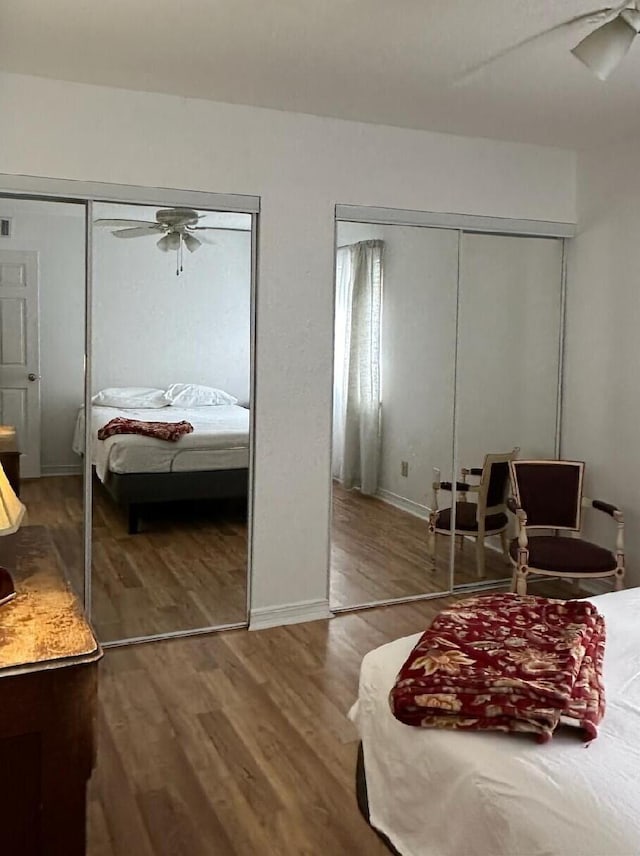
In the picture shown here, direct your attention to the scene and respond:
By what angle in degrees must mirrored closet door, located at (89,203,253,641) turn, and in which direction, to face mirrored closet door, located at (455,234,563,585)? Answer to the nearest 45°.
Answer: approximately 90° to its left

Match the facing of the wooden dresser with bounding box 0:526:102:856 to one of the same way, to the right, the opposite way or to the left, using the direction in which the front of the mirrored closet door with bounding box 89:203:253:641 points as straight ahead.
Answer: to the left

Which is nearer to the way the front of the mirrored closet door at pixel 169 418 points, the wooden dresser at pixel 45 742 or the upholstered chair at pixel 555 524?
the wooden dresser

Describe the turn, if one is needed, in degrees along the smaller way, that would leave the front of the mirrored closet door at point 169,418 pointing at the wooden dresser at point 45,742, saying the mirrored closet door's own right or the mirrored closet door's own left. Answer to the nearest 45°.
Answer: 0° — it already faces it

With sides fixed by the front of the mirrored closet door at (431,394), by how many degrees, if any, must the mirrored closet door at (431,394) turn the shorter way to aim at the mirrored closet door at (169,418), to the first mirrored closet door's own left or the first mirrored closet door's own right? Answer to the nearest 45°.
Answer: approximately 90° to the first mirrored closet door's own right

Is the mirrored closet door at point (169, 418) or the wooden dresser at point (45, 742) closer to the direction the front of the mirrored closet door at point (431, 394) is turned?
the wooden dresser

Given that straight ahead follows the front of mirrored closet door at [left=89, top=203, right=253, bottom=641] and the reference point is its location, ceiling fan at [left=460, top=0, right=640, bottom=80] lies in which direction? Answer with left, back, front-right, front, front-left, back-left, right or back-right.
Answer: front-left

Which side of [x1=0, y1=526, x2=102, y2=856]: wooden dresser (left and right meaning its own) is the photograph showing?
right

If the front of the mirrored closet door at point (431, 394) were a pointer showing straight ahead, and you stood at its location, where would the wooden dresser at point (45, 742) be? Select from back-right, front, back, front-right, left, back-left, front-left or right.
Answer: front-right

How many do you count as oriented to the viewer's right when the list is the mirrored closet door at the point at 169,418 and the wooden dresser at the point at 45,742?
1

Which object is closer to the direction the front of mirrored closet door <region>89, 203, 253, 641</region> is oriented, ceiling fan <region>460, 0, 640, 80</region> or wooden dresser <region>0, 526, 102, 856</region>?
the wooden dresser

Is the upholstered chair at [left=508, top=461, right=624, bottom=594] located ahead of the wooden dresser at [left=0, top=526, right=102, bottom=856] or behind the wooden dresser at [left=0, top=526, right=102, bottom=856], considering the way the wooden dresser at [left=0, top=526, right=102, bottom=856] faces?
ahead

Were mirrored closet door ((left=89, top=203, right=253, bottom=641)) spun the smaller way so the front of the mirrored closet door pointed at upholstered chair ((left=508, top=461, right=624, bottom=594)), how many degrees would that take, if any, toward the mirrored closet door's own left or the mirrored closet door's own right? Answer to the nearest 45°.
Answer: approximately 90° to the mirrored closet door's own left

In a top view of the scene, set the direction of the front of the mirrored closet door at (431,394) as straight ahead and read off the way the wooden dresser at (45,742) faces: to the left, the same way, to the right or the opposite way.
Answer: to the left

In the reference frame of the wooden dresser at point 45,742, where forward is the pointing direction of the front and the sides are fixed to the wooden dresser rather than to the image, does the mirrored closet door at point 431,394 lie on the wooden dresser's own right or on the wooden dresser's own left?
on the wooden dresser's own left

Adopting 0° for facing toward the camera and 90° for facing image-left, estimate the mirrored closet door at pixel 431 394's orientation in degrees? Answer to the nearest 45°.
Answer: approximately 315°
